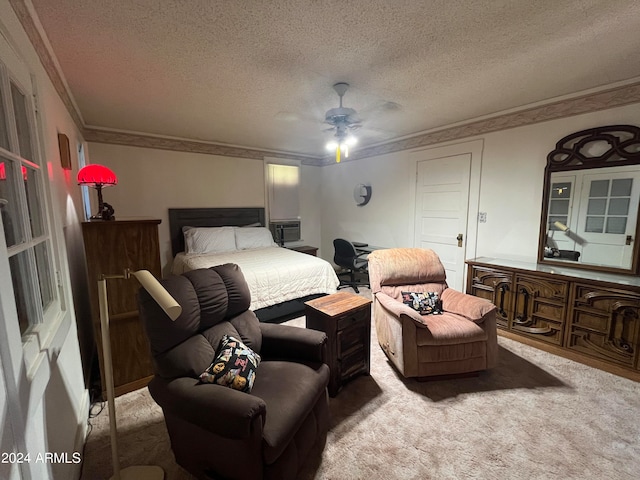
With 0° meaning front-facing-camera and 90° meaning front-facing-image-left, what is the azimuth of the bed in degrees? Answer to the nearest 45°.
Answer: approximately 315°

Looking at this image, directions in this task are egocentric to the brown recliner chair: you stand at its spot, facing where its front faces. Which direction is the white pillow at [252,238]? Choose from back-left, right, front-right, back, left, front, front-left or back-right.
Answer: back-left

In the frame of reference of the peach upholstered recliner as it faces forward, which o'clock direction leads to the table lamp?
The table lamp is roughly at 4 o'clock from the peach upholstered recliner.

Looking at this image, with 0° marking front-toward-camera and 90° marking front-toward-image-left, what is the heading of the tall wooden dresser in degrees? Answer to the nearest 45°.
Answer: approximately 270°

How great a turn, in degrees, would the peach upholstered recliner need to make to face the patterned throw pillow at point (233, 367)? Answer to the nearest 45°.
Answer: approximately 90° to its right

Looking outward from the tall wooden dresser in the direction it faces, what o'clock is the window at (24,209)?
The window is roughly at 4 o'clock from the tall wooden dresser.

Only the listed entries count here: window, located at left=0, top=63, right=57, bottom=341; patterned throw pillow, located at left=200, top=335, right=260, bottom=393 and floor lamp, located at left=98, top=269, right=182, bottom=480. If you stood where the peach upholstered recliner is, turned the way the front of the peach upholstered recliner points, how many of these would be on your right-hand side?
3

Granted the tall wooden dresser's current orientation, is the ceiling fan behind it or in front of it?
in front
